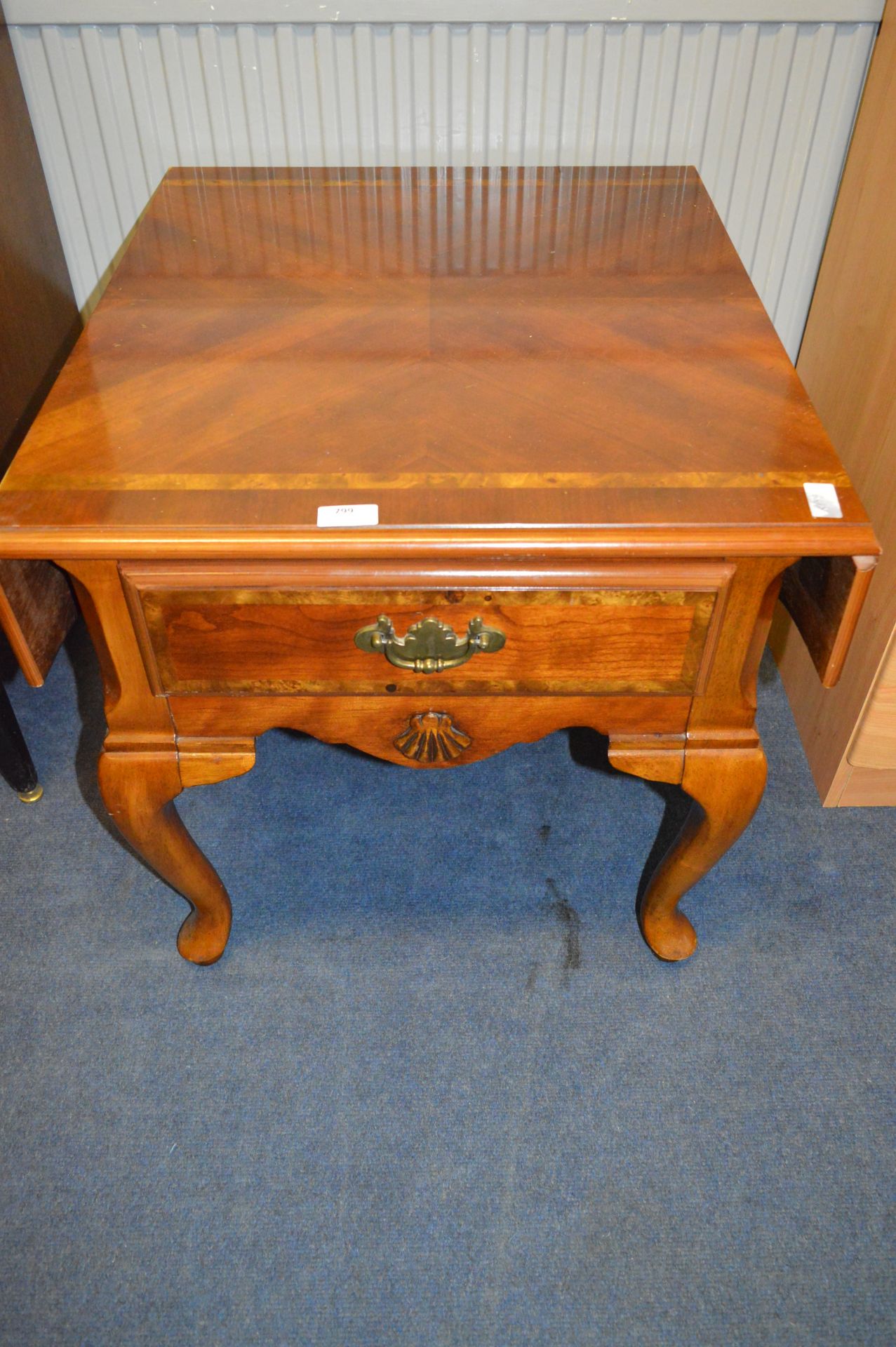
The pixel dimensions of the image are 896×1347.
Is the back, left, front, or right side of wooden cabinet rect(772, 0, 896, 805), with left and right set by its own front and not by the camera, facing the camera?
front

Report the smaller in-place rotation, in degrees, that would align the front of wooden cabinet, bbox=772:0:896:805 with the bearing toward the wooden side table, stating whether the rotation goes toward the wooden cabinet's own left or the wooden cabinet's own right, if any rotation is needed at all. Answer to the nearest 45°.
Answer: approximately 45° to the wooden cabinet's own right

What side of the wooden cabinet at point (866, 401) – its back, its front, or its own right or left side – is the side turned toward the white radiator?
right

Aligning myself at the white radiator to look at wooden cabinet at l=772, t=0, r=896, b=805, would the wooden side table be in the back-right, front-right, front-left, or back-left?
front-right

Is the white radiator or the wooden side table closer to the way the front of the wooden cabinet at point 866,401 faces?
the wooden side table

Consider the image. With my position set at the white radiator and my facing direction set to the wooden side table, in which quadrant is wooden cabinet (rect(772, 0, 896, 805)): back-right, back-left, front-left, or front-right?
front-left

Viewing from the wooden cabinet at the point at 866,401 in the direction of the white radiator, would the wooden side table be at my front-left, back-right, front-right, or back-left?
front-left
